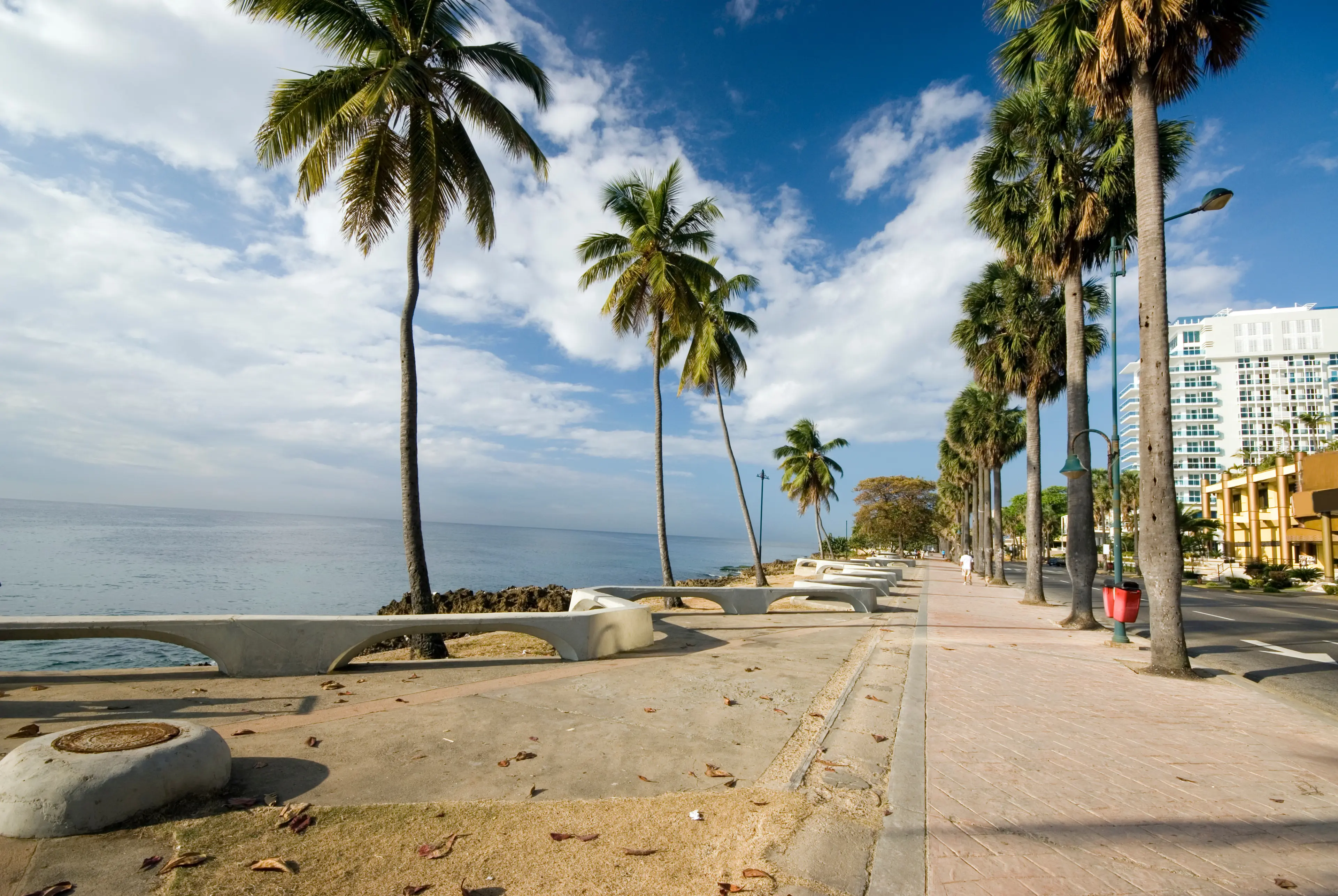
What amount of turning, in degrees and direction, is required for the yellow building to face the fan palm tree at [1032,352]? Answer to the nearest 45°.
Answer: approximately 45° to its left

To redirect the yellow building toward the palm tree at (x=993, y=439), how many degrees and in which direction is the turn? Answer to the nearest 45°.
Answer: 0° — it already faces it

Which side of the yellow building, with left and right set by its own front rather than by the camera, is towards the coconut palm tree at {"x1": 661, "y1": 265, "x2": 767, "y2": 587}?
front

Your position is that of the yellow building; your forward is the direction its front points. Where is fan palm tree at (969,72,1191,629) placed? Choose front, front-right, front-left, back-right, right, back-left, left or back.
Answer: front-left

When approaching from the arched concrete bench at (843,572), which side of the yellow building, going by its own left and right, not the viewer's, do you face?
front

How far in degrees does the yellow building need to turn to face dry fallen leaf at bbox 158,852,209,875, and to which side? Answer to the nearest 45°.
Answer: approximately 45° to its left

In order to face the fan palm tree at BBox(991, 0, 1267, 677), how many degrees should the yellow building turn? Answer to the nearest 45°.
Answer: approximately 45° to its left

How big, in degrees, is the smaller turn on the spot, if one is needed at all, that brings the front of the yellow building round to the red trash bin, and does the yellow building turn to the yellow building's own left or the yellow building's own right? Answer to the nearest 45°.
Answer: approximately 45° to the yellow building's own left

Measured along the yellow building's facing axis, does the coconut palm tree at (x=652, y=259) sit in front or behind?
in front

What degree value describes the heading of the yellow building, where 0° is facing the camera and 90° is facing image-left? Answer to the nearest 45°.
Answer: approximately 45°

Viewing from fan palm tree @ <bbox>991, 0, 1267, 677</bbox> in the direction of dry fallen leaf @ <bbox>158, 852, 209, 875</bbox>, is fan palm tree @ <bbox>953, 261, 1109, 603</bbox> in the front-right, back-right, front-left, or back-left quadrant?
back-right

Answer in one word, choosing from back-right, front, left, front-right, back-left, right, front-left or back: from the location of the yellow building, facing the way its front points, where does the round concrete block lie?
front-left
